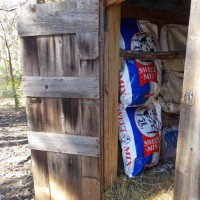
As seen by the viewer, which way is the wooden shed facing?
toward the camera
